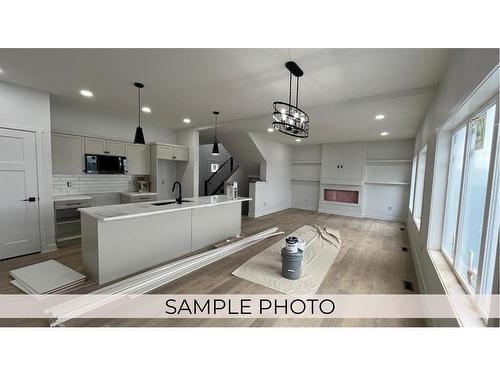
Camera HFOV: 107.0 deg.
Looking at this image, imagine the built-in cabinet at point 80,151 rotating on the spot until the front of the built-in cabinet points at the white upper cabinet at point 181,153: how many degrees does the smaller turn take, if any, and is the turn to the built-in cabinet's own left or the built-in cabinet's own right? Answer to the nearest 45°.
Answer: approximately 45° to the built-in cabinet's own left

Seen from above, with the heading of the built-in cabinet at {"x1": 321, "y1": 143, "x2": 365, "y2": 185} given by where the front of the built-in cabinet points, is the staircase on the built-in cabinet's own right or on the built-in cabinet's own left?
on the built-in cabinet's own right

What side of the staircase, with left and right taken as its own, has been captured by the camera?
left

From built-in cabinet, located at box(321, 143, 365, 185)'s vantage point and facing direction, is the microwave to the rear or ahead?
ahead

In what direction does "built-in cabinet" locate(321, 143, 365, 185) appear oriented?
toward the camera

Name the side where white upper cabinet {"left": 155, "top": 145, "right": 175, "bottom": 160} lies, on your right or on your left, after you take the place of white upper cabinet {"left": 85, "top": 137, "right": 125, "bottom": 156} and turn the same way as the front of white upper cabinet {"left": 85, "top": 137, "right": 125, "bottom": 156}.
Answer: on your left

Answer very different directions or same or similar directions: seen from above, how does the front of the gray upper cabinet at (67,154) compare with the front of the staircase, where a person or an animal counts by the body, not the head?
very different directions

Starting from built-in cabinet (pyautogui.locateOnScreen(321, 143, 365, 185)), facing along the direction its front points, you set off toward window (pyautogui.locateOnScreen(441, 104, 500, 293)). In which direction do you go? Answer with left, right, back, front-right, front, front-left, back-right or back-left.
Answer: front

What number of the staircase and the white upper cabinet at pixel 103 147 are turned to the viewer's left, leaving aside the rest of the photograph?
1

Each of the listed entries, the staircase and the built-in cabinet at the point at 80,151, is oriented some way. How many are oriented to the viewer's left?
1

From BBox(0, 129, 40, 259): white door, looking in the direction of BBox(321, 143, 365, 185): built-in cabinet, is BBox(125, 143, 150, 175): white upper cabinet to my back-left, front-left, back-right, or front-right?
front-left

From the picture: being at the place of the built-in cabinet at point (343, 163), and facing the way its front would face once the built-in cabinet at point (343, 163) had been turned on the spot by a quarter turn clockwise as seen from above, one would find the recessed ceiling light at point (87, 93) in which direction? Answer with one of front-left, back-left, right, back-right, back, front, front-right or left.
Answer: front-left

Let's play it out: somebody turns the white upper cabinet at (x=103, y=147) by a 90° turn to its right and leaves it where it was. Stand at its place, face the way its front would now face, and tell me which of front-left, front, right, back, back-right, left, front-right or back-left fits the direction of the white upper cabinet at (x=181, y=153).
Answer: back-left
